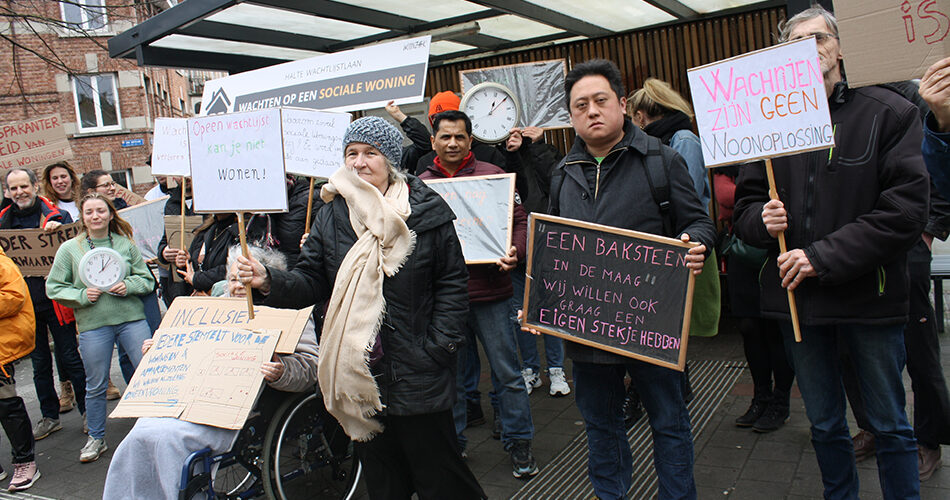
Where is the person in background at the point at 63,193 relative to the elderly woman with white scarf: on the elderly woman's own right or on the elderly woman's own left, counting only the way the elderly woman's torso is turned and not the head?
on the elderly woman's own right

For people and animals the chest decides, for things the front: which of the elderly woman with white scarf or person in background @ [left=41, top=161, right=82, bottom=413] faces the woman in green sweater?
the person in background

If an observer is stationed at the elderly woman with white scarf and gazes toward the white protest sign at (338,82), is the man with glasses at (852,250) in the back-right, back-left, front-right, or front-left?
back-right

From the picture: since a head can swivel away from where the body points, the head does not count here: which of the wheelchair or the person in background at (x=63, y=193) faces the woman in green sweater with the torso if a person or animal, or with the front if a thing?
the person in background

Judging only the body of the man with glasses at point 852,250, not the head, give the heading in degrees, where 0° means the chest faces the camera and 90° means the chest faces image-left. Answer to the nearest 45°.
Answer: approximately 45°

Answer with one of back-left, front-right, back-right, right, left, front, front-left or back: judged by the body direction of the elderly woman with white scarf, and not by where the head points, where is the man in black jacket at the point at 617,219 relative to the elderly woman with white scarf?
back-left

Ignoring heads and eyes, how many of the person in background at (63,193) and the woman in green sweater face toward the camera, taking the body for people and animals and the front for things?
2

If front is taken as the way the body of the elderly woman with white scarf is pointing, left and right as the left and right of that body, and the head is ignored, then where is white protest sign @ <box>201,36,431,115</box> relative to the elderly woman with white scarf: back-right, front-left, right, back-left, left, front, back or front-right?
back-right

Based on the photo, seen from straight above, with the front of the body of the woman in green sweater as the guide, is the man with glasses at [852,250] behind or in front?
in front

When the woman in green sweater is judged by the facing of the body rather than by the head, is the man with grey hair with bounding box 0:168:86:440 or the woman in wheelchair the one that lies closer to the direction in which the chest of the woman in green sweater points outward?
the woman in wheelchair

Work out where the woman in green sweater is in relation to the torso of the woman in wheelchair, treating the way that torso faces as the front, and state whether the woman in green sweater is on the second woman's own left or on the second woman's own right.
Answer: on the second woman's own right

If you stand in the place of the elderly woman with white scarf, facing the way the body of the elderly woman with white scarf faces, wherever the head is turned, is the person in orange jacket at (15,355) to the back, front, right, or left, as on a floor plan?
right

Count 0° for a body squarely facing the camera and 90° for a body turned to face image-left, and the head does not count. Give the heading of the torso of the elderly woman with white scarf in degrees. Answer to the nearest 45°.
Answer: approximately 45°

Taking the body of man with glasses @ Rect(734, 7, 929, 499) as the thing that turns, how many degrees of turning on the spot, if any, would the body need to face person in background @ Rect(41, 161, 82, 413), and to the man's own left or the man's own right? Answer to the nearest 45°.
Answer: approximately 45° to the man's own right

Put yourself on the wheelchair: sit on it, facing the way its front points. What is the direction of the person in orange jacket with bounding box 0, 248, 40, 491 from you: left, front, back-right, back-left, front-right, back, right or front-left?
right

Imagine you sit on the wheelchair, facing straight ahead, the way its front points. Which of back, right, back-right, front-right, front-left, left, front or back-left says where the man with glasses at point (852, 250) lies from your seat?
left
